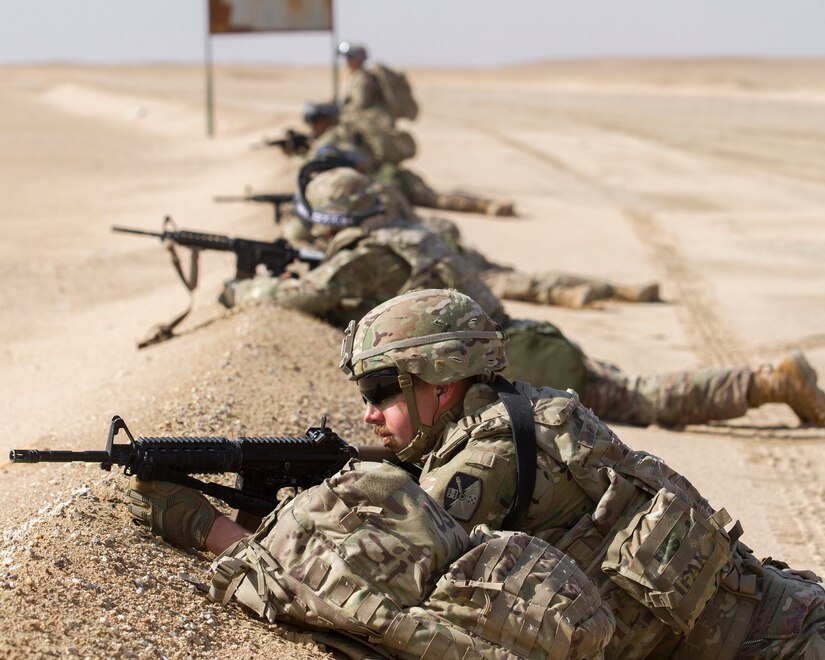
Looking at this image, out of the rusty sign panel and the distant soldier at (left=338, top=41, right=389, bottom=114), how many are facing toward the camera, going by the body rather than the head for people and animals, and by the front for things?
1

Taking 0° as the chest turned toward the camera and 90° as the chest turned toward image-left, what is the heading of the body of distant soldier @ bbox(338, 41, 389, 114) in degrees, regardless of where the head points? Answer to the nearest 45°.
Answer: approximately 90°

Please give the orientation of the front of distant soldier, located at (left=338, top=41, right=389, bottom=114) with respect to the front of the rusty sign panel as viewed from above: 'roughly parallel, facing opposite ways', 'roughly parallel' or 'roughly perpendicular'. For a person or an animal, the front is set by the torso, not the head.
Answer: roughly perpendicular

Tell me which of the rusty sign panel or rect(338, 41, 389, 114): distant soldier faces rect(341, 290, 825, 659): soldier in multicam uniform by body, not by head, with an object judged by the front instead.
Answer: the rusty sign panel

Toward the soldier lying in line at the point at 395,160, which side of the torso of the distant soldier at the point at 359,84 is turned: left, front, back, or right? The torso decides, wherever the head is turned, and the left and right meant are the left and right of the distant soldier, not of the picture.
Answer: left

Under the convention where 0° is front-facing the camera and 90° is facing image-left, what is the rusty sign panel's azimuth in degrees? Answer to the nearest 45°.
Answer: approximately 0°
